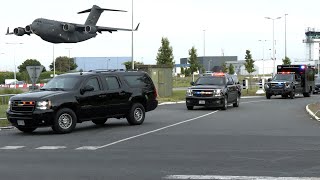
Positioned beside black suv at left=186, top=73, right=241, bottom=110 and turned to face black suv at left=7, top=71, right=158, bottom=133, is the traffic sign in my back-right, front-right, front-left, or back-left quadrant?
front-right

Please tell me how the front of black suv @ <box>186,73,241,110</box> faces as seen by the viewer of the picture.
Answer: facing the viewer and to the left of the viewer

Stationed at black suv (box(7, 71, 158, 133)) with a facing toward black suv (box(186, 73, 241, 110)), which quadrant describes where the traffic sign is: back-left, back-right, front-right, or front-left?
front-left

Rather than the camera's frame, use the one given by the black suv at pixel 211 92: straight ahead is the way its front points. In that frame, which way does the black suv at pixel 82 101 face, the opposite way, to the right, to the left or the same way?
the same way

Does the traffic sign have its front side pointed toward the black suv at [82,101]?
no

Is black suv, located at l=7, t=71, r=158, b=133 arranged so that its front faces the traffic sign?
no

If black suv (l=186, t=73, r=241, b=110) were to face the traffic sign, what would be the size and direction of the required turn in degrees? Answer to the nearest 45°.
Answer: approximately 90° to its right

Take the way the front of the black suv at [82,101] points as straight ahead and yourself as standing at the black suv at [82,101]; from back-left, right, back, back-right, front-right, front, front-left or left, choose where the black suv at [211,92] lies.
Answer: back

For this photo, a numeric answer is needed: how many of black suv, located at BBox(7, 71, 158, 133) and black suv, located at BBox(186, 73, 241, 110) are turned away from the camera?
0

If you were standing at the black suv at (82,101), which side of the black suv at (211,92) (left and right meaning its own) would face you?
front
